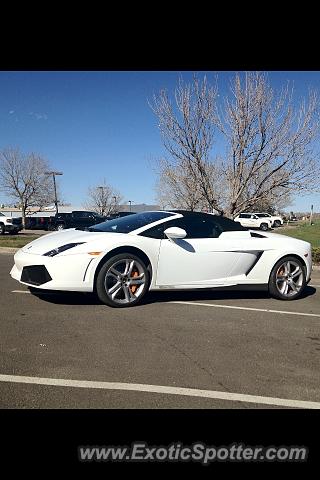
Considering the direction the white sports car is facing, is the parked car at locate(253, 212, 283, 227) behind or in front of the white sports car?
behind

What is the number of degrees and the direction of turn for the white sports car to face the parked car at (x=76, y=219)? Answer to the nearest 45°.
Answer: approximately 135° to its right

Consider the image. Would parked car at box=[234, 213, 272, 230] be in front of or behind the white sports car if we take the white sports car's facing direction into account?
behind

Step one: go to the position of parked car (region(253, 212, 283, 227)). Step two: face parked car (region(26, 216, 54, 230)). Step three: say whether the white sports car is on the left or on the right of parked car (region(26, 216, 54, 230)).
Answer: left

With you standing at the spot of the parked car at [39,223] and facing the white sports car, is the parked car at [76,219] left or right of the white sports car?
left

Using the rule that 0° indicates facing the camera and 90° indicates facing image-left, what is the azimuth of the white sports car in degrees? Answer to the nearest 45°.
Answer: approximately 45°

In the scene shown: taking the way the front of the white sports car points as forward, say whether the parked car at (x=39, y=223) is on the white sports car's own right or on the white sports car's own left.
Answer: on the white sports car's own right
